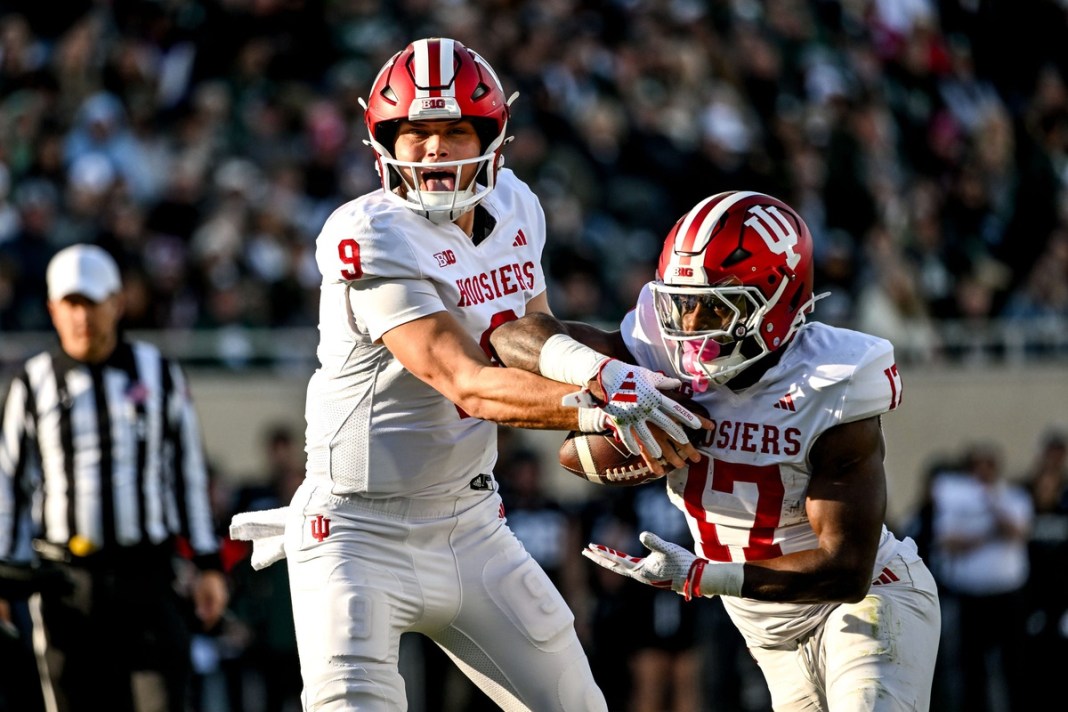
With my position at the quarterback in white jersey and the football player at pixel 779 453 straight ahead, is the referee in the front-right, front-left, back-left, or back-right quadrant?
back-left

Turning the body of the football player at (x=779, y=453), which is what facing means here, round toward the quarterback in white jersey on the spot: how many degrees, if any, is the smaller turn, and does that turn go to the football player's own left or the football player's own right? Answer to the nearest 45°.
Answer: approximately 45° to the football player's own right

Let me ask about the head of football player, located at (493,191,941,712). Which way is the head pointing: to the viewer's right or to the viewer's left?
to the viewer's left

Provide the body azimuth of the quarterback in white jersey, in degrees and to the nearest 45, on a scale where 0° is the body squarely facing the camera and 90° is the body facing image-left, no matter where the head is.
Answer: approximately 315°

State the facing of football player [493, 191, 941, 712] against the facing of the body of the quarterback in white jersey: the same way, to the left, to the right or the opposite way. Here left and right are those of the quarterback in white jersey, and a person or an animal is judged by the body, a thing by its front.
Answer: to the right

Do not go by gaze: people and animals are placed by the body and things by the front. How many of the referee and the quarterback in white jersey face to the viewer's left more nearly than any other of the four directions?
0

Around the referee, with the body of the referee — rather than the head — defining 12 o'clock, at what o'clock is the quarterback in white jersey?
The quarterback in white jersey is roughly at 11 o'clock from the referee.

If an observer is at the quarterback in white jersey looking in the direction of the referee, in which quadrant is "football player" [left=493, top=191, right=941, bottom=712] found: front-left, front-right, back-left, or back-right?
back-right

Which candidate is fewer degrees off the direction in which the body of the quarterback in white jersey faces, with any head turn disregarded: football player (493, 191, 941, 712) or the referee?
the football player

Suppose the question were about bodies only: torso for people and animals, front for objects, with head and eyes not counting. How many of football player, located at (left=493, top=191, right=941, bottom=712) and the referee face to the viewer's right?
0

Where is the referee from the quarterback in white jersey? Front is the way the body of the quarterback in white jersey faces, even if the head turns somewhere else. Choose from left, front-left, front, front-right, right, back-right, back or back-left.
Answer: back

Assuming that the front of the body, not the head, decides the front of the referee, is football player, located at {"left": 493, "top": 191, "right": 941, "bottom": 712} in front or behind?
in front
